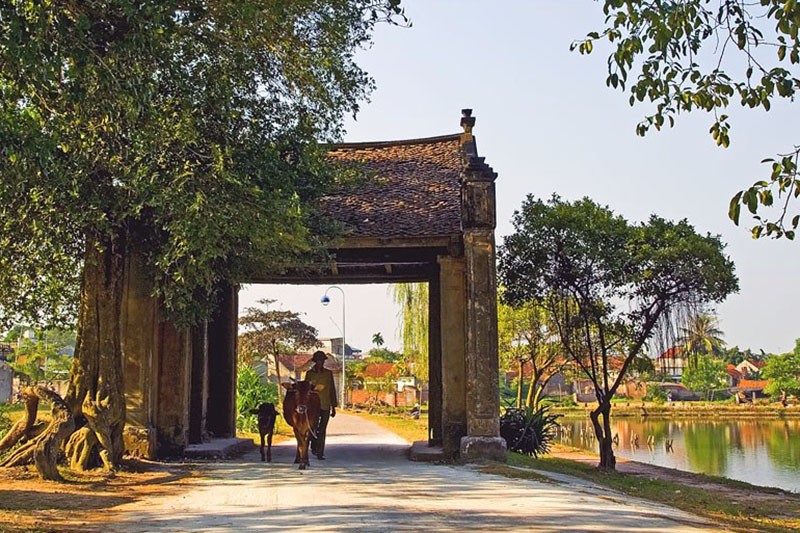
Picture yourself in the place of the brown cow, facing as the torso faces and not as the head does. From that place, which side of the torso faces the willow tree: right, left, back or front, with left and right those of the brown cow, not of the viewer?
back

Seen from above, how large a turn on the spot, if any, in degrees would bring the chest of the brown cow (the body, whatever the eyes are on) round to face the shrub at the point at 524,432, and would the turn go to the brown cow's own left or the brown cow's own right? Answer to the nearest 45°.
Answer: approximately 135° to the brown cow's own left

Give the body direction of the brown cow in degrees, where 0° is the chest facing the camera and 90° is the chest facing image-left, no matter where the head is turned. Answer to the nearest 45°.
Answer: approximately 0°

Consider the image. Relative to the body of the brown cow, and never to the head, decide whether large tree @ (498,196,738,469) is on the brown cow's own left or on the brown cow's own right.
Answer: on the brown cow's own left

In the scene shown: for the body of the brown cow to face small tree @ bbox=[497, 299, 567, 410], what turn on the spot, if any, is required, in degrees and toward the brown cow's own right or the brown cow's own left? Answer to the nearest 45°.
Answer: approximately 135° to the brown cow's own left
